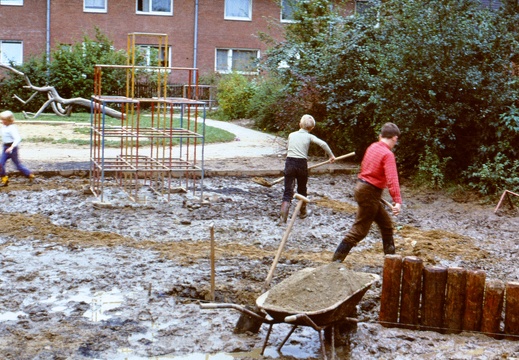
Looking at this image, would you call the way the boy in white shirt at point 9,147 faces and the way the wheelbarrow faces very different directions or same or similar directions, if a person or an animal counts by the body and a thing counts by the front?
very different directions

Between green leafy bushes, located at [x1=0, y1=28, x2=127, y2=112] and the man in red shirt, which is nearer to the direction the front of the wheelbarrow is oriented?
the man in red shirt

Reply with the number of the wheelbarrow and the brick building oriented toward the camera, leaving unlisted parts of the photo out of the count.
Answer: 1

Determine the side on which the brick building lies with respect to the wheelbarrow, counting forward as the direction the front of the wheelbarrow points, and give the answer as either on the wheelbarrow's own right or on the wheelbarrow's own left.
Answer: on the wheelbarrow's own left

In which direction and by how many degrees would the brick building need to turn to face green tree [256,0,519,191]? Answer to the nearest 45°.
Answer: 0° — it already faces it

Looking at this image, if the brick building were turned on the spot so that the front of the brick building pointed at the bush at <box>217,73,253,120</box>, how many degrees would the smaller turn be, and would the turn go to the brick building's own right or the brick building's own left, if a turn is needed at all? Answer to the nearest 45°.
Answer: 0° — it already faces it

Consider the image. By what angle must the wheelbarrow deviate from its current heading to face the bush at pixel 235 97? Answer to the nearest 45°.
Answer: approximately 45° to its left

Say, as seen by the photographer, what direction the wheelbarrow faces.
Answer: facing away from the viewer and to the right of the viewer

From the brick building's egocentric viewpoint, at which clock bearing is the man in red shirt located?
The man in red shirt is roughly at 12 o'clock from the brick building.

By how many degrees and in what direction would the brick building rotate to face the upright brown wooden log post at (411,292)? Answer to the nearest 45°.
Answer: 0° — it already faces it
